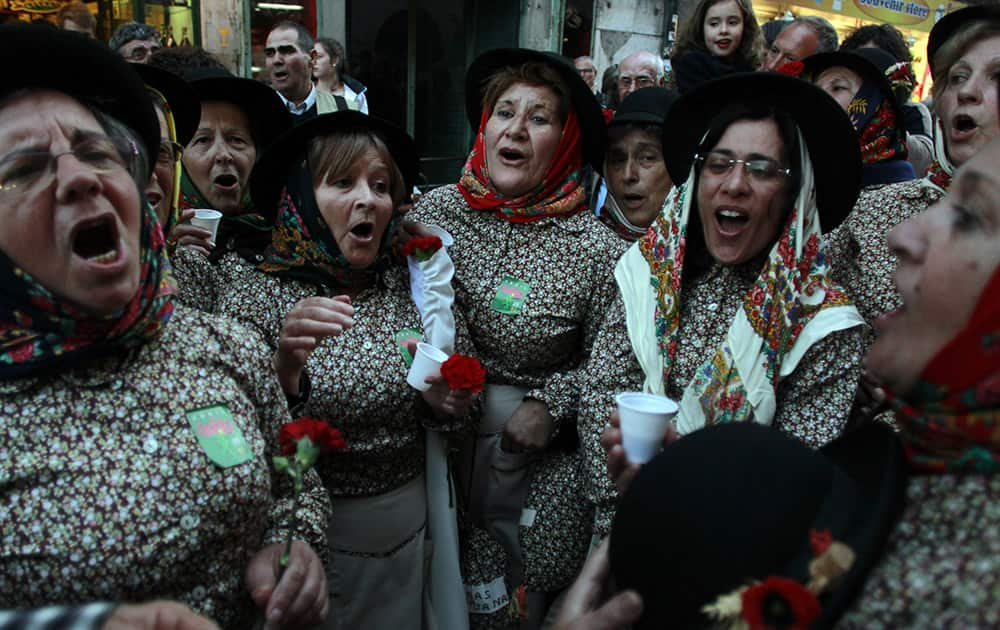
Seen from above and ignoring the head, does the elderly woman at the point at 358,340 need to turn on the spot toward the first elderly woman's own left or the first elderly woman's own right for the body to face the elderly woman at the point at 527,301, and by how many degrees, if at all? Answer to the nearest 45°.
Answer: approximately 90° to the first elderly woman's own left

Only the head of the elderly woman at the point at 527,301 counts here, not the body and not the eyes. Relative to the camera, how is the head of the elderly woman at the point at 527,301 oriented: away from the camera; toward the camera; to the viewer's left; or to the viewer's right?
toward the camera

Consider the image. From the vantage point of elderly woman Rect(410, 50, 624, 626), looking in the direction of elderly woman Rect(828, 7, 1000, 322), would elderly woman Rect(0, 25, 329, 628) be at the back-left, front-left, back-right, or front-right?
back-right

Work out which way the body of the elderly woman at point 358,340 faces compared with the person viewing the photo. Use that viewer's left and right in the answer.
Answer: facing the viewer and to the right of the viewer

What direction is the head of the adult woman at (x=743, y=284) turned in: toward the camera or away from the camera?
toward the camera

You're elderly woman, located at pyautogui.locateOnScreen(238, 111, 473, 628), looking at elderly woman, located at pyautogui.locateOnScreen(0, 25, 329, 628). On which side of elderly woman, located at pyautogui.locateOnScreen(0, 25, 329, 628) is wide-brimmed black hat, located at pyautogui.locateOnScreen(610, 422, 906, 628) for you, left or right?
left

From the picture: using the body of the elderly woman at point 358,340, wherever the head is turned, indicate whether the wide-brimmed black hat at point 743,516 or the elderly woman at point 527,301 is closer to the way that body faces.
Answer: the wide-brimmed black hat

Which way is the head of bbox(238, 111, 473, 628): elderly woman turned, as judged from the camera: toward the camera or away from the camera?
toward the camera

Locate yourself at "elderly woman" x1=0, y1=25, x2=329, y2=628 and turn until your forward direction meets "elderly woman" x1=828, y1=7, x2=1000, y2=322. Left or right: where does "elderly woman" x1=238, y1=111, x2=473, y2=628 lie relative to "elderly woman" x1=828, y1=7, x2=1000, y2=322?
left

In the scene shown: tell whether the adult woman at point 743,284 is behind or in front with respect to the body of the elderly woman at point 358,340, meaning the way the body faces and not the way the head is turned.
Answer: in front

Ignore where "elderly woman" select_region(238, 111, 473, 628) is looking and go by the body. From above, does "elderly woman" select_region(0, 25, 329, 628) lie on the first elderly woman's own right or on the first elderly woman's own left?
on the first elderly woman's own right

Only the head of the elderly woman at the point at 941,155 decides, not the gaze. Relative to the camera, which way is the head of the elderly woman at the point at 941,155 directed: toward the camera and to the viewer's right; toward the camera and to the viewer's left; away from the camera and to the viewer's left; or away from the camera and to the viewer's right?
toward the camera and to the viewer's left

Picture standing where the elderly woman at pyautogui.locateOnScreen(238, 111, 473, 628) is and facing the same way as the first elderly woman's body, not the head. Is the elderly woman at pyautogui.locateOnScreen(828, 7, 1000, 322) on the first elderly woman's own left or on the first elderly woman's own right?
on the first elderly woman's own left
